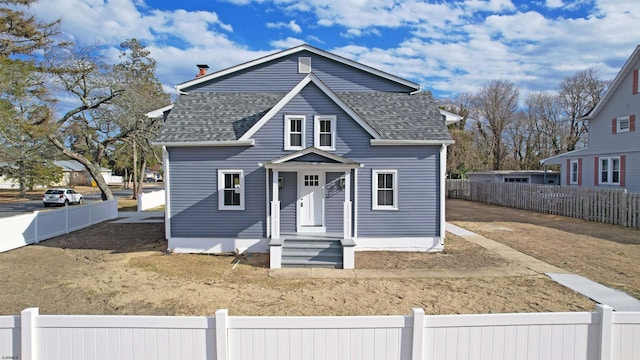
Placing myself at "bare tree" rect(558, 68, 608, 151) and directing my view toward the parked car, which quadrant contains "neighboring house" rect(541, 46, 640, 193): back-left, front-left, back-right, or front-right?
front-left

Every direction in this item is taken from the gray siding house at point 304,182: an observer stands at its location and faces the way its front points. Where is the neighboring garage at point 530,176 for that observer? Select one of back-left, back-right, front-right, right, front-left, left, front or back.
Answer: back-left

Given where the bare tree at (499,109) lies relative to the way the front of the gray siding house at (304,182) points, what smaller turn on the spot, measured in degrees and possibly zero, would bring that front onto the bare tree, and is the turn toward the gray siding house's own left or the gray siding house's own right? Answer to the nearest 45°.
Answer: approximately 135° to the gray siding house's own left

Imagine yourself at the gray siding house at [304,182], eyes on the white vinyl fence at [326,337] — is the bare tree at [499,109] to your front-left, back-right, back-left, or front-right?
back-left

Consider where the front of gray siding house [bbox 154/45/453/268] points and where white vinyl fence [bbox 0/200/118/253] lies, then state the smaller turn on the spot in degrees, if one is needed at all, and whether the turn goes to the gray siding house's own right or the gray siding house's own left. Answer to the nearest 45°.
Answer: approximately 90° to the gray siding house's own right

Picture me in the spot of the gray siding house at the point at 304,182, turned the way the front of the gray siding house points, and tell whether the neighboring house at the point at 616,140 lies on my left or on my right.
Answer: on my left

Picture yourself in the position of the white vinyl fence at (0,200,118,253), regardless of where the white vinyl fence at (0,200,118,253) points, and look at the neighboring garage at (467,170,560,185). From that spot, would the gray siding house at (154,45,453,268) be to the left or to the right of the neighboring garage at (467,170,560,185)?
right

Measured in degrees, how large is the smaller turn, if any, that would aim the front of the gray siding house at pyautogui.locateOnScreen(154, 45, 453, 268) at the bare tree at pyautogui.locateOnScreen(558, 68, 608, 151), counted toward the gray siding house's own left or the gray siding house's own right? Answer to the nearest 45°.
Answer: approximately 135° to the gray siding house's own left

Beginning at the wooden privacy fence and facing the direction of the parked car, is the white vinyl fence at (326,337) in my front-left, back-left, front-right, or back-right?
front-left

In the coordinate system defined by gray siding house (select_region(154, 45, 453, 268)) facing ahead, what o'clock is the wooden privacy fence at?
The wooden privacy fence is roughly at 8 o'clock from the gray siding house.

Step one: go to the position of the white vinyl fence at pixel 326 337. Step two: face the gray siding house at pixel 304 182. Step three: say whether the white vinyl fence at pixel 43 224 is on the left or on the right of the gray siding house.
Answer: left

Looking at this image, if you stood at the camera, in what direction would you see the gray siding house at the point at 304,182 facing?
facing the viewer
